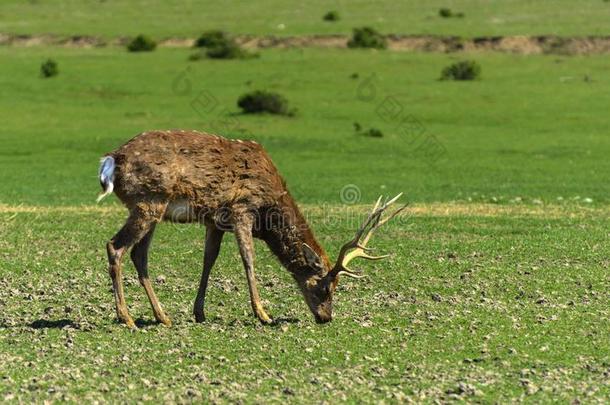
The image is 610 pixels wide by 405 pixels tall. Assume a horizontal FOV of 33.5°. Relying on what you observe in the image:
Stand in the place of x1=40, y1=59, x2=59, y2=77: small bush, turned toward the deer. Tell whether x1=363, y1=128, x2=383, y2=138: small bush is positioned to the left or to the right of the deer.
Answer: left

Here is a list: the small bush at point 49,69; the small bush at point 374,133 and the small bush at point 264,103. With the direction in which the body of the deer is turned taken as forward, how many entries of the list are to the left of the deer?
3

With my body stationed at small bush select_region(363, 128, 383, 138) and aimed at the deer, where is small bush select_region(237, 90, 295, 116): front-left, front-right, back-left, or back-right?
back-right

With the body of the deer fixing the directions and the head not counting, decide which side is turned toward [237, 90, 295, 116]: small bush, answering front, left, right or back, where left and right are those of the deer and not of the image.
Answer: left

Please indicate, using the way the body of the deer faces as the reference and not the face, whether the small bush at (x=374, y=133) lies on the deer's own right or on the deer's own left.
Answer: on the deer's own left

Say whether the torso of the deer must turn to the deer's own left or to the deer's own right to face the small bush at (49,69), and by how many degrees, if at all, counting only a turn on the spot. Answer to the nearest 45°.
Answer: approximately 90° to the deer's own left

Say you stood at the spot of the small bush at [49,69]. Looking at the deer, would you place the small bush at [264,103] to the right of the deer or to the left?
left

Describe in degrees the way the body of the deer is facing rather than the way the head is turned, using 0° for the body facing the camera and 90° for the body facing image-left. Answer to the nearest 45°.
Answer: approximately 270°

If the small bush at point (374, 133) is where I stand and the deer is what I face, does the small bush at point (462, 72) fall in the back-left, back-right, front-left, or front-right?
back-left
